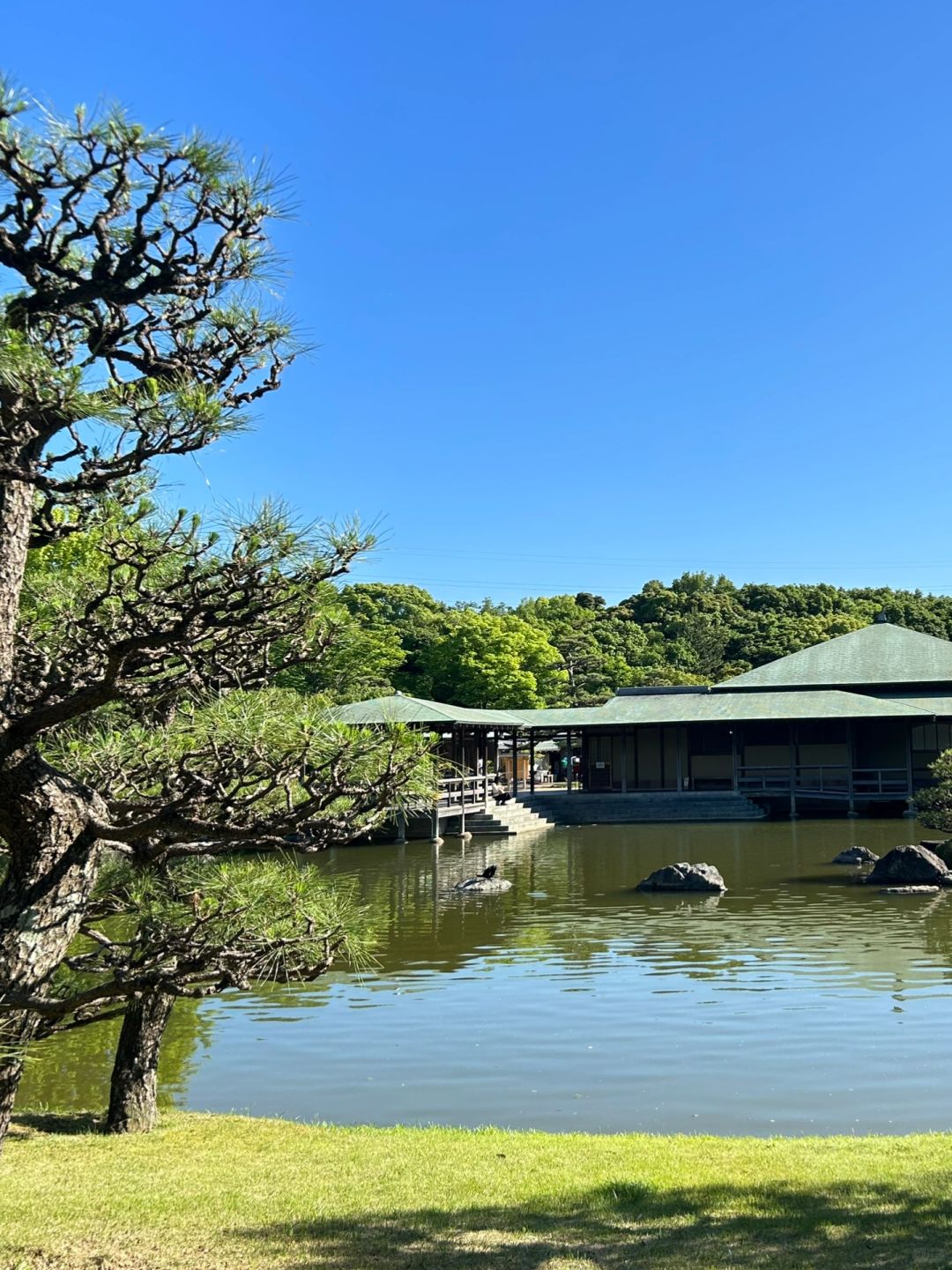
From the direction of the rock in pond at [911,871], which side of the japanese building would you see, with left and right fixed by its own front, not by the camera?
front

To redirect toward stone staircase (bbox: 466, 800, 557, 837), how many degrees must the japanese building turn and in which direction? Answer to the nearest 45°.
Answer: approximately 45° to its right

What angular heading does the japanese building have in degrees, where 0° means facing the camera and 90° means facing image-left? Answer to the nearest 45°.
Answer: approximately 0°

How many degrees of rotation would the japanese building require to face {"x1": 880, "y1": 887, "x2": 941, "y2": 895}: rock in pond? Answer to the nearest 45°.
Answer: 0° — it already faces it

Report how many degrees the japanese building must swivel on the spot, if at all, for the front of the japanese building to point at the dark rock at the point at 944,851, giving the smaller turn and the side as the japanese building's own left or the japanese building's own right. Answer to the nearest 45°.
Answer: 0° — it already faces it

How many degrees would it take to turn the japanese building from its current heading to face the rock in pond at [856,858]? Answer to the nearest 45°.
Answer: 0° — it already faces it

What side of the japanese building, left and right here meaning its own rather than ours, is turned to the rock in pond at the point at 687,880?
front

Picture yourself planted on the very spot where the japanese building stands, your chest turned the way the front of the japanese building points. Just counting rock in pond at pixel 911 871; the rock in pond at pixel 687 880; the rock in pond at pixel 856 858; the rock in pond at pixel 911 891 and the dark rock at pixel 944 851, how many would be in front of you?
5
